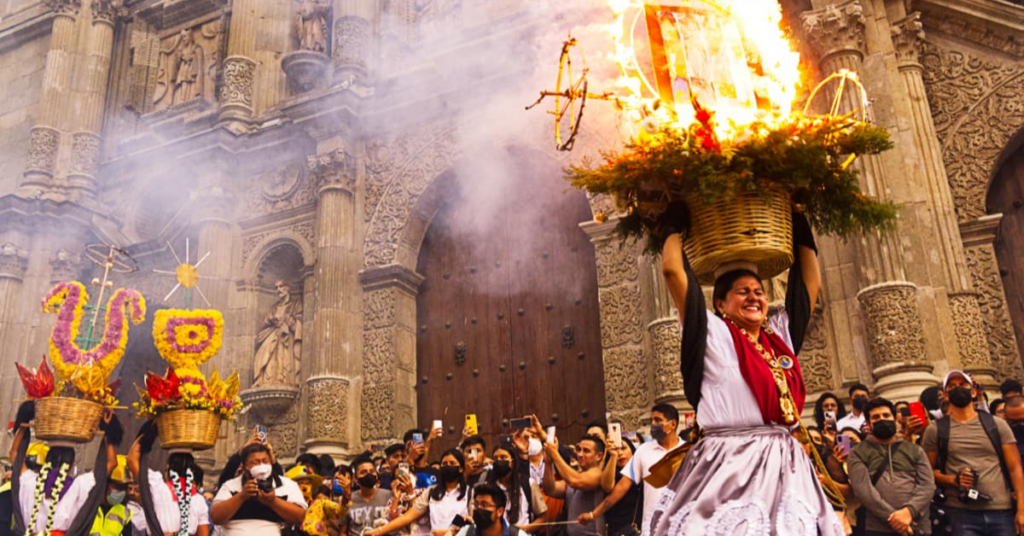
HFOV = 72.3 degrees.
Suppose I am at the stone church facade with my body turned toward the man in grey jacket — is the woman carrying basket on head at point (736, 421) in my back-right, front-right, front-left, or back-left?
front-right

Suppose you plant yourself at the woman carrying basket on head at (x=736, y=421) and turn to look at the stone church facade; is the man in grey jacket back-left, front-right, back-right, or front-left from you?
front-right

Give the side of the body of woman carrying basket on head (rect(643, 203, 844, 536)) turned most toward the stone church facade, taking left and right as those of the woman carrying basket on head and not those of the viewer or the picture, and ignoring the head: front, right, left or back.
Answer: back

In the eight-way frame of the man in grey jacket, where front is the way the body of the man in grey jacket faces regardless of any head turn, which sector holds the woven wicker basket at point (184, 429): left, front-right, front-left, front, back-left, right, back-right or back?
right

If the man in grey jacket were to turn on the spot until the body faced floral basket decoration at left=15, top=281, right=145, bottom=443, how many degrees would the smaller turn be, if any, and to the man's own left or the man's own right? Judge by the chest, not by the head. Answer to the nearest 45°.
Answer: approximately 90° to the man's own right

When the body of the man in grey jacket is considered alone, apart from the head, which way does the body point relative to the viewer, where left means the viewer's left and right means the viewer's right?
facing the viewer

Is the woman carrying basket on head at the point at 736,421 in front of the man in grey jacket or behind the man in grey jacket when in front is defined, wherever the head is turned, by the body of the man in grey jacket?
in front

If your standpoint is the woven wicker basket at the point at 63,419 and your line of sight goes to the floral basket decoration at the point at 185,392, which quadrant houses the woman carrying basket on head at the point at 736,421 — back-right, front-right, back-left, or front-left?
front-right

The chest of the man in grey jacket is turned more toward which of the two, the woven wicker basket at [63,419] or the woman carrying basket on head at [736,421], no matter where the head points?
the woman carrying basket on head

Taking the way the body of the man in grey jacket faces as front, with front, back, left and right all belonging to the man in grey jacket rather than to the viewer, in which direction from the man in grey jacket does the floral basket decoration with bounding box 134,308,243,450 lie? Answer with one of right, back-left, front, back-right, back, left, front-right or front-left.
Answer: right

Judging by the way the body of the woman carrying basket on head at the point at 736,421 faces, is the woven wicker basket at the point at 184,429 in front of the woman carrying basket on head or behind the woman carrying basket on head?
behind

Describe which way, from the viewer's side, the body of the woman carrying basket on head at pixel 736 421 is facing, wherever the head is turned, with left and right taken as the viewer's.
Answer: facing the viewer and to the right of the viewer

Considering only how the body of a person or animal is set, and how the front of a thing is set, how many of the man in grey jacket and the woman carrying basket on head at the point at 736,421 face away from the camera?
0
